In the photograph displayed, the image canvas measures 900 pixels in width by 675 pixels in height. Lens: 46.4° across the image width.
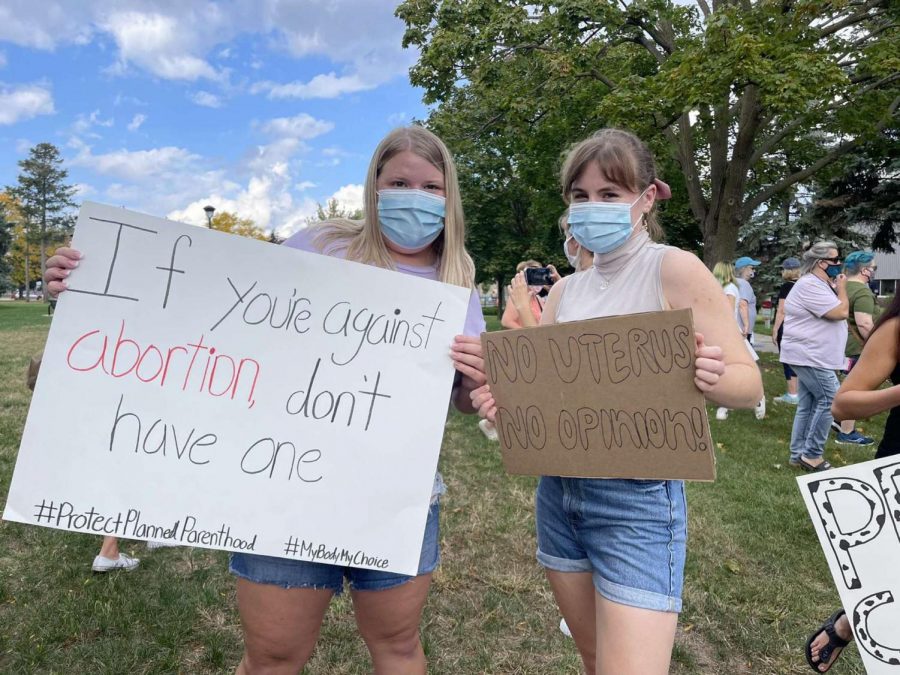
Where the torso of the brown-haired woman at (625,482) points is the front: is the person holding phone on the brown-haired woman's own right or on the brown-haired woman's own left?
on the brown-haired woman's own right

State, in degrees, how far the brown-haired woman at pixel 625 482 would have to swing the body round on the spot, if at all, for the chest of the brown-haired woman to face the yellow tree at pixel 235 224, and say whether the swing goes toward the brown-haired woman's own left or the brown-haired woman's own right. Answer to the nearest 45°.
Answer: approximately 90° to the brown-haired woman's own right

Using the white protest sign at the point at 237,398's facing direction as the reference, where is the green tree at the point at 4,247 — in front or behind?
behind

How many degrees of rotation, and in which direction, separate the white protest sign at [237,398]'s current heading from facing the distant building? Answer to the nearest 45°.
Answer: approximately 135° to its left

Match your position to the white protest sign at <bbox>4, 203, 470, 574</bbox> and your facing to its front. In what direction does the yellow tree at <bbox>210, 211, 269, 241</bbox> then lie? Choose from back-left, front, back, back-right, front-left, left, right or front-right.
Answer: back
